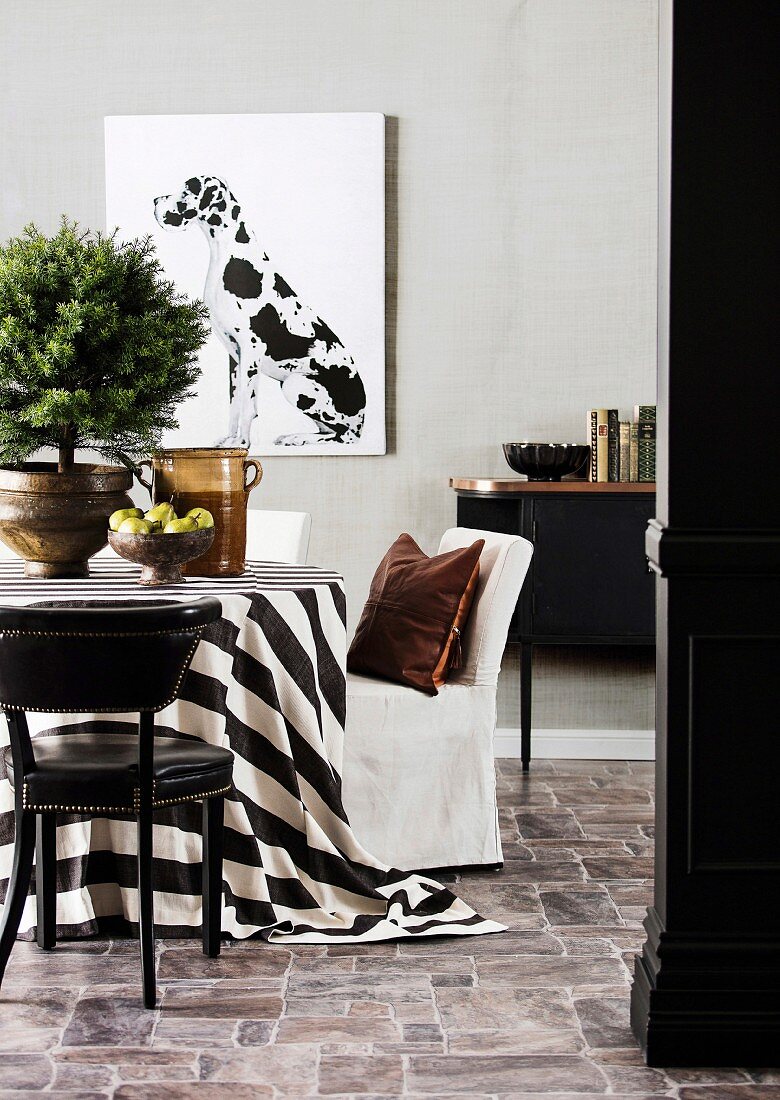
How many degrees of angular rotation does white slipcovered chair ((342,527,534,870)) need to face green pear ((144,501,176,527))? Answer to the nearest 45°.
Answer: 0° — it already faces it

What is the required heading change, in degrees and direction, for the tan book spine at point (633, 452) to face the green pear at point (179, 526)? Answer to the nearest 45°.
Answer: approximately 45° to its right

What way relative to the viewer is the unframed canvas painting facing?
toward the camera

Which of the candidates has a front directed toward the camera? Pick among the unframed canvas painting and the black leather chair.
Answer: the unframed canvas painting

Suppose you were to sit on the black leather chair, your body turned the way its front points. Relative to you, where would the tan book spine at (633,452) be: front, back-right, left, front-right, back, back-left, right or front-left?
front

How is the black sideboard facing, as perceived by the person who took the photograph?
facing the viewer

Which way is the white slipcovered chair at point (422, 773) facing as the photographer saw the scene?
facing the viewer and to the left of the viewer

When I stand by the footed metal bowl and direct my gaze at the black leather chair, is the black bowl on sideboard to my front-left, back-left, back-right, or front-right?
back-left

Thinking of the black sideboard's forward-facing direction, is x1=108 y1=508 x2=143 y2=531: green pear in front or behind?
in front

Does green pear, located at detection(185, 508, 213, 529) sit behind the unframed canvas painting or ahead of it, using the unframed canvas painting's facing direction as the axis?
ahead

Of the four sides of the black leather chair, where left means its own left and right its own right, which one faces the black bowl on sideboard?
front

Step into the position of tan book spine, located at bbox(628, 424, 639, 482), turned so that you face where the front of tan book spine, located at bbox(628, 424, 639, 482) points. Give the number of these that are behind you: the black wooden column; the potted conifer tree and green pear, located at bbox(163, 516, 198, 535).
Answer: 0

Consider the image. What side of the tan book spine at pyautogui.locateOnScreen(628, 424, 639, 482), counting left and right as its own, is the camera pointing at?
front
